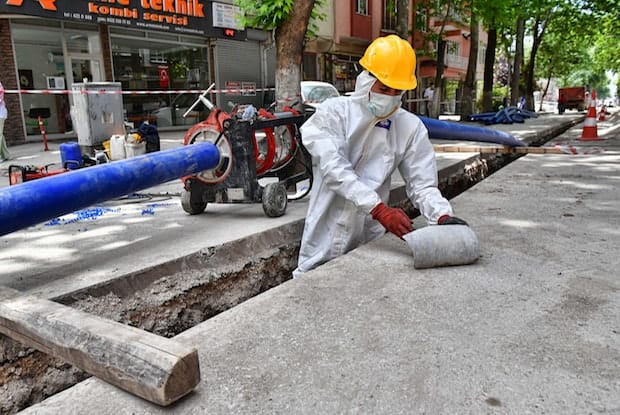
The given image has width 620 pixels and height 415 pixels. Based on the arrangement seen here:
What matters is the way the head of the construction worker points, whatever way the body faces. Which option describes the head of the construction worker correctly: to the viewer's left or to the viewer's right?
to the viewer's right

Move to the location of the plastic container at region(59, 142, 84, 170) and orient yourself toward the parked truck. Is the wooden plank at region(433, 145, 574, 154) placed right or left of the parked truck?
right

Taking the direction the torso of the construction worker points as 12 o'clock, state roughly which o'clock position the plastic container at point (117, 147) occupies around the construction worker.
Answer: The plastic container is roughly at 6 o'clock from the construction worker.

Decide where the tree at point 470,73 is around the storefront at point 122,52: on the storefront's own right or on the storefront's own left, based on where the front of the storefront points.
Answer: on the storefront's own left

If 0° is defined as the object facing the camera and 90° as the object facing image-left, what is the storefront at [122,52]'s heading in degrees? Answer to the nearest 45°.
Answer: approximately 315°

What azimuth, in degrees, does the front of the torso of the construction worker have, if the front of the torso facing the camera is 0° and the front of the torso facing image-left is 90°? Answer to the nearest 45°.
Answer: approximately 315°

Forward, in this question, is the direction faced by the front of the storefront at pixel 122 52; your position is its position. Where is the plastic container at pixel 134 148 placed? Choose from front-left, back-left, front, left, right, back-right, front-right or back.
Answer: front-right
